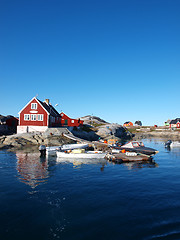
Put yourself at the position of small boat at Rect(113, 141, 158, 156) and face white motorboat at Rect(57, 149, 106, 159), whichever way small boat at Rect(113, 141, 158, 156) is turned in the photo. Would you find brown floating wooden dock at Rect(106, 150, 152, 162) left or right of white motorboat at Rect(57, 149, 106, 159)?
left
